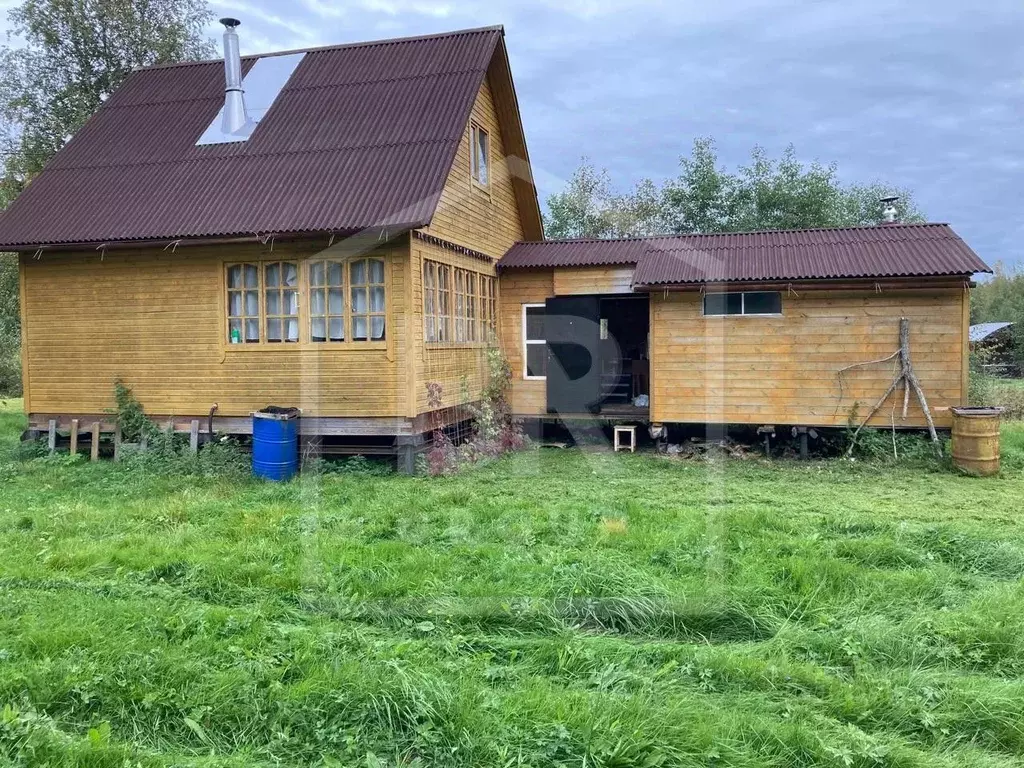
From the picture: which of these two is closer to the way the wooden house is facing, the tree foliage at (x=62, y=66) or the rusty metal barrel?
the rusty metal barrel

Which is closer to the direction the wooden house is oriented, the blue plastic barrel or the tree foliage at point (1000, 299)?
the blue plastic barrel

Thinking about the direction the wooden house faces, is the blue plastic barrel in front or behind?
in front

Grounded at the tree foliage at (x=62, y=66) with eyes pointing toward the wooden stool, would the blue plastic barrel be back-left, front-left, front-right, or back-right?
front-right

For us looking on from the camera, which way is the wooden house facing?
facing the viewer

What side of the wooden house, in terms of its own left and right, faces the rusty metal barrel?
left

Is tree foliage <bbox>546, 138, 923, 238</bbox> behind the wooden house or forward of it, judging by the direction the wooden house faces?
behind

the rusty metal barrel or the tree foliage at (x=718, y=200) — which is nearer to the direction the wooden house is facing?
the rusty metal barrel

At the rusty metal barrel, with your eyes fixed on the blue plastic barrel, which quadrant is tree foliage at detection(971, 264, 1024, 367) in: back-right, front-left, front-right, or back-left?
back-right

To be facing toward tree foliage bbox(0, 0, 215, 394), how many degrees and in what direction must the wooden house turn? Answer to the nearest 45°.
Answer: approximately 135° to its right

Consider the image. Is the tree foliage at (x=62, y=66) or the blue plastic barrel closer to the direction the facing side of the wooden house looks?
the blue plastic barrel

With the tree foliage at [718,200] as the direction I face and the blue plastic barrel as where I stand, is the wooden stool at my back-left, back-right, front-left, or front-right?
front-right
